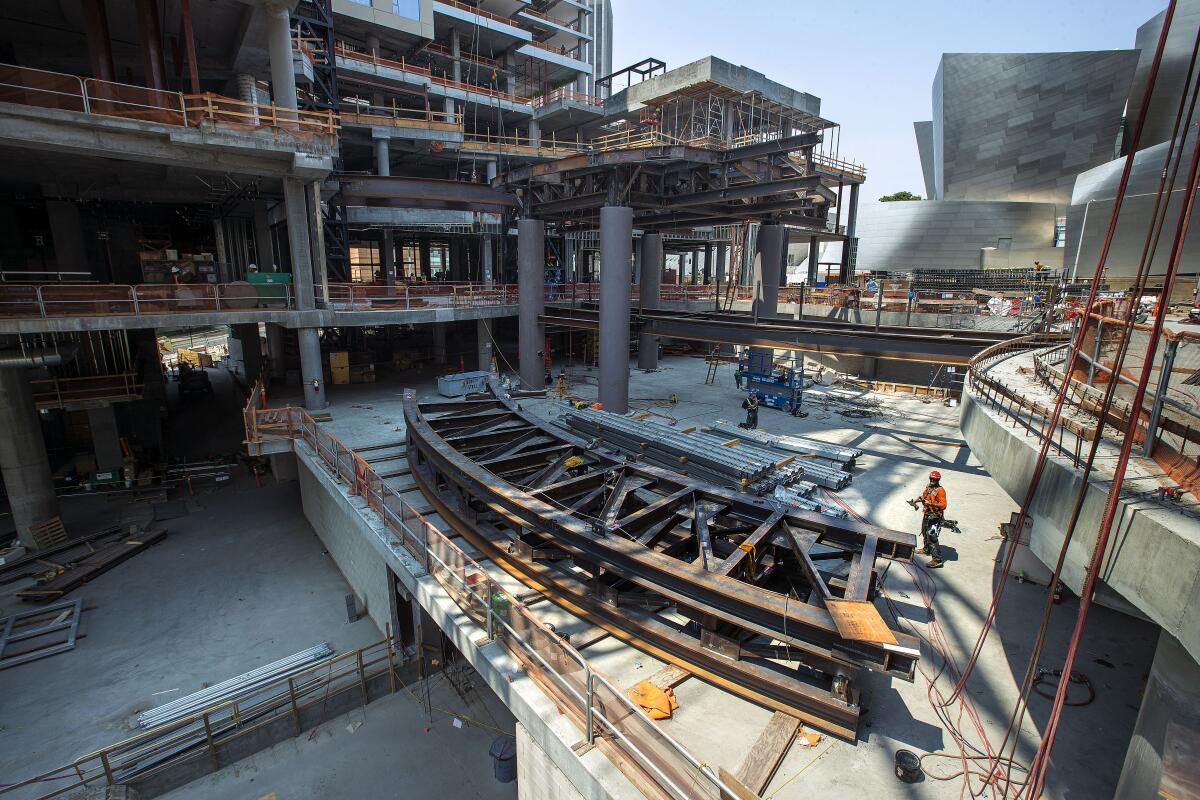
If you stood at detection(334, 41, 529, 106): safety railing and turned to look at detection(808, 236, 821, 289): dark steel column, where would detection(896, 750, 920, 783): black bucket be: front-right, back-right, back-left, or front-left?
front-right

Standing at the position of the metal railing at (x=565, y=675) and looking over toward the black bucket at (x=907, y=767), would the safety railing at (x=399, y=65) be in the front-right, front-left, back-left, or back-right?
back-left

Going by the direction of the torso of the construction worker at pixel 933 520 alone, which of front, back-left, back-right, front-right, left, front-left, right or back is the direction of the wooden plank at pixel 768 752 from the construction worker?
front-left

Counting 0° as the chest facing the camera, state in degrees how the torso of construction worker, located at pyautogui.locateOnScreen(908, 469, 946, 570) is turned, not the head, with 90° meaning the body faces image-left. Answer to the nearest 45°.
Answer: approximately 45°

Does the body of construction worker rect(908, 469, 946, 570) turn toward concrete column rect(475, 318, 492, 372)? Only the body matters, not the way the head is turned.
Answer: no

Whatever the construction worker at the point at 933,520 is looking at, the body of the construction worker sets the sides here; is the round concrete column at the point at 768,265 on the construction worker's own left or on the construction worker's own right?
on the construction worker's own right

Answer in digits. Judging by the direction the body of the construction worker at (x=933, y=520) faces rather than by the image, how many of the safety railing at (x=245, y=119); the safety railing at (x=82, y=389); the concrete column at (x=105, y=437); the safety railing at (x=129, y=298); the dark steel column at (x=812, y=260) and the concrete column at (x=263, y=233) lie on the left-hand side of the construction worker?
0

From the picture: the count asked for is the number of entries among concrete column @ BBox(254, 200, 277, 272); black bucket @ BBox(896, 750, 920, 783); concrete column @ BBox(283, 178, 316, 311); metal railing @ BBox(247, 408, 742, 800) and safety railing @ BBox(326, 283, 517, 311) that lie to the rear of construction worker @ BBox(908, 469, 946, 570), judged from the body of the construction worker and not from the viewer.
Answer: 0

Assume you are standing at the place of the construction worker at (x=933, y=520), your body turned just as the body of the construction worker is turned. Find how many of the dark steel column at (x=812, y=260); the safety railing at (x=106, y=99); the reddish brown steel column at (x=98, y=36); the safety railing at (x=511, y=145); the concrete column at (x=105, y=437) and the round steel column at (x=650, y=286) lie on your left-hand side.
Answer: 0

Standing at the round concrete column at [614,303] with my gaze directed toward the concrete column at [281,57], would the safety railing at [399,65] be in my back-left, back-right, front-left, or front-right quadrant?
front-right

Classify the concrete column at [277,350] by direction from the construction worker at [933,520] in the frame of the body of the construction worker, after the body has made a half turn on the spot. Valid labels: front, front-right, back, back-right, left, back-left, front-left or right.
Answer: back-left

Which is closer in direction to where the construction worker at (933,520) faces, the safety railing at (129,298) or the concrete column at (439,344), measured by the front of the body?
the safety railing

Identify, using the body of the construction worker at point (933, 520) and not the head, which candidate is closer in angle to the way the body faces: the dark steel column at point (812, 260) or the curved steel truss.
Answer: the curved steel truss

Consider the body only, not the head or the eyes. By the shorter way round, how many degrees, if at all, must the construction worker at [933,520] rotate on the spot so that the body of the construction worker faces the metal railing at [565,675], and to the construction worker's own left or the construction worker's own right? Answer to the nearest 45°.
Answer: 0° — they already face it

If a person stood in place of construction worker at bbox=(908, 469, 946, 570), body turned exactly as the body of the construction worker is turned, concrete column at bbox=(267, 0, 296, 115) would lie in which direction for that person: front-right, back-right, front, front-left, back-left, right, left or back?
front-right

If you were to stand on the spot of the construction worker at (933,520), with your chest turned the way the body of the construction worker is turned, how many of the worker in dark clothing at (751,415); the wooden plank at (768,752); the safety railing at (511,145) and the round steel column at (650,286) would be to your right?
3

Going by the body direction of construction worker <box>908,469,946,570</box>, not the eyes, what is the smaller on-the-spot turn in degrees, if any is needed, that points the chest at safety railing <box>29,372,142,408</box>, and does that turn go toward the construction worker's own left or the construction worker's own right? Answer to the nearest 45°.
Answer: approximately 45° to the construction worker's own right

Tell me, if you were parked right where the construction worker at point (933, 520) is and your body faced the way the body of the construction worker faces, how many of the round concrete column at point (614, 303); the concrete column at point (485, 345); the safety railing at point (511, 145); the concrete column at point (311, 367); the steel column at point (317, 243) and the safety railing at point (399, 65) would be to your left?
0

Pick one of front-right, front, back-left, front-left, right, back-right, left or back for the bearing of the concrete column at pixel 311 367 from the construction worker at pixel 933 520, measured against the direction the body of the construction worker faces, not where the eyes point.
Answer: front-right

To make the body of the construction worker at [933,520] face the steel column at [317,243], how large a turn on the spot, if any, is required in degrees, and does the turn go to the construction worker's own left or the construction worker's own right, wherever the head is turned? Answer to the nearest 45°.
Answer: approximately 45° to the construction worker's own right
